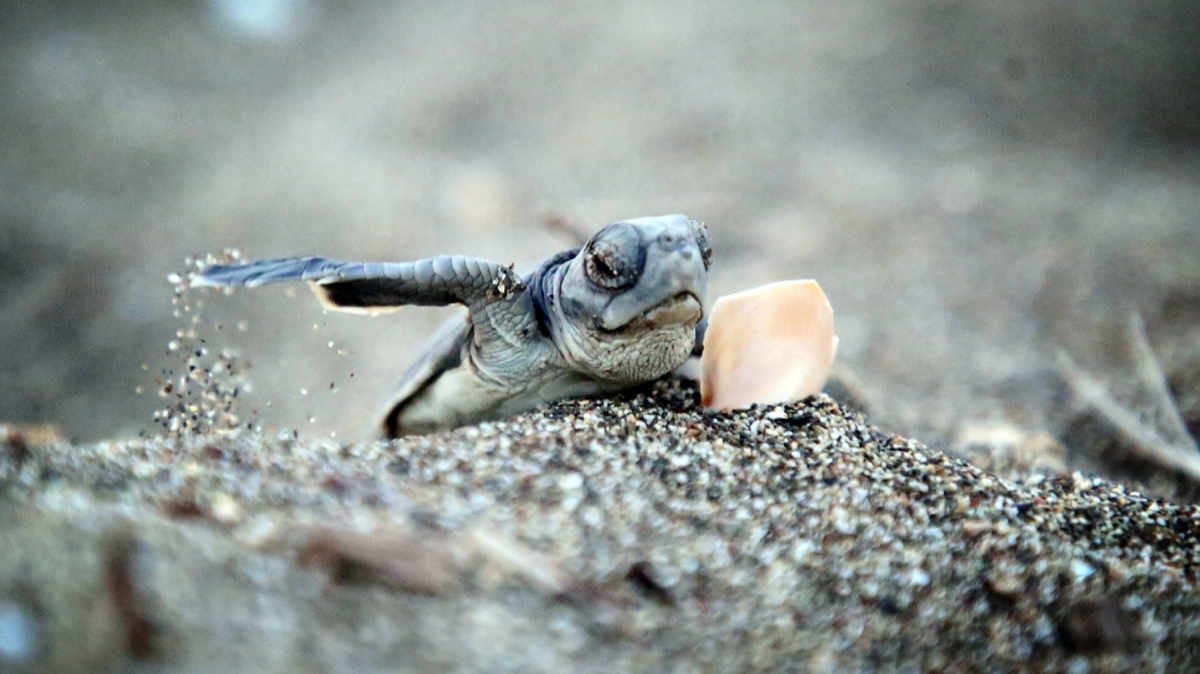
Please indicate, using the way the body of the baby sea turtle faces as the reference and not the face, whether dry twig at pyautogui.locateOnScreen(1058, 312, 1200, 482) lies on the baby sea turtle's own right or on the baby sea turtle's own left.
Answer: on the baby sea turtle's own left

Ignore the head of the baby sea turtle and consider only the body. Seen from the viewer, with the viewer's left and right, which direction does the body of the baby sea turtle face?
facing the viewer and to the right of the viewer

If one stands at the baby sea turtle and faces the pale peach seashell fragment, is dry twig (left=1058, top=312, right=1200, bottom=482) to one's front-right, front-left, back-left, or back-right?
front-left
